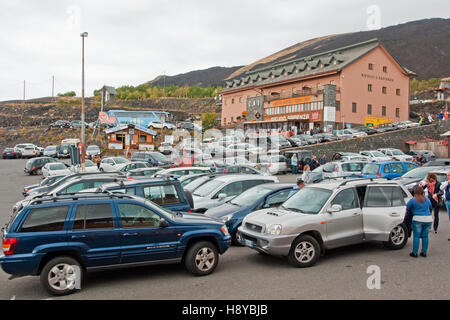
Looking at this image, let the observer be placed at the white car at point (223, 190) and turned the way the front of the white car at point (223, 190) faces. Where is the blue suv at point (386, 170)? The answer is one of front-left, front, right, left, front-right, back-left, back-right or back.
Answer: back

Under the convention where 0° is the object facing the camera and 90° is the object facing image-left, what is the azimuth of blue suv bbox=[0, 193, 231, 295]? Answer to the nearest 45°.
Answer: approximately 270°

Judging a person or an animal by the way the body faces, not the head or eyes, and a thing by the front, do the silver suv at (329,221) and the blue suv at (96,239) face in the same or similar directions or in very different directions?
very different directions

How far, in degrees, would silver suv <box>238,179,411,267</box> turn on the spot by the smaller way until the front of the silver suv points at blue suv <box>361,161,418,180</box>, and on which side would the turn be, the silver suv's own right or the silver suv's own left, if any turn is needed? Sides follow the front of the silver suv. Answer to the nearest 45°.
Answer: approximately 135° to the silver suv's own right

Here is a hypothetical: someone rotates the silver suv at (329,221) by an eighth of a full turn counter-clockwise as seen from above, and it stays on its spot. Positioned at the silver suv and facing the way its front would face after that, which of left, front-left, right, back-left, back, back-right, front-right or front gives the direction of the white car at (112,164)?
back-right

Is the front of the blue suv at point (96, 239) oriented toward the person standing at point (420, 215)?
yes

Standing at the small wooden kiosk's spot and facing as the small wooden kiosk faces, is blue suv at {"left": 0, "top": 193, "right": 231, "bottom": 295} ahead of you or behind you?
ahead

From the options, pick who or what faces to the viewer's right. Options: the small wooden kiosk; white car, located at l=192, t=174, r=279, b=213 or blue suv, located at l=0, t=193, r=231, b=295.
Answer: the blue suv

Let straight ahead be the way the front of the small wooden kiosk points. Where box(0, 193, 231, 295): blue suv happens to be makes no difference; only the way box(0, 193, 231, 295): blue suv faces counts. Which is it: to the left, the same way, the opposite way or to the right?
to the left

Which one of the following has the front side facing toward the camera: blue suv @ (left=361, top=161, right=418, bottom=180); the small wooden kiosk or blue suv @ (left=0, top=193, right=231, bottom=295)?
the small wooden kiosk

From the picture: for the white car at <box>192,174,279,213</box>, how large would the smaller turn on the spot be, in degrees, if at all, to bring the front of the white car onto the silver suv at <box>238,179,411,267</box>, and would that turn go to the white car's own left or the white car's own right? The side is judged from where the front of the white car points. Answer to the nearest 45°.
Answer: approximately 90° to the white car's own left

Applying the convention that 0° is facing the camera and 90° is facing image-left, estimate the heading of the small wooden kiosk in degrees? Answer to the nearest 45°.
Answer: approximately 0°

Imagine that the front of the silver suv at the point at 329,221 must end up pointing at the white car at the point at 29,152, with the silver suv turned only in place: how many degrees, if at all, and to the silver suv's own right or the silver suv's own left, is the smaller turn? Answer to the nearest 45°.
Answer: approximately 90° to the silver suv's own right

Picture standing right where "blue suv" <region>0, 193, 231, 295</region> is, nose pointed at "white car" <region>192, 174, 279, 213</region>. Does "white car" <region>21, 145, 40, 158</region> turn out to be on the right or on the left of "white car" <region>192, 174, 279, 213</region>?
left

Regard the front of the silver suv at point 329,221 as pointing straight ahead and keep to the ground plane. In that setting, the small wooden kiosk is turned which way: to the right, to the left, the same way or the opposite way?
to the left
